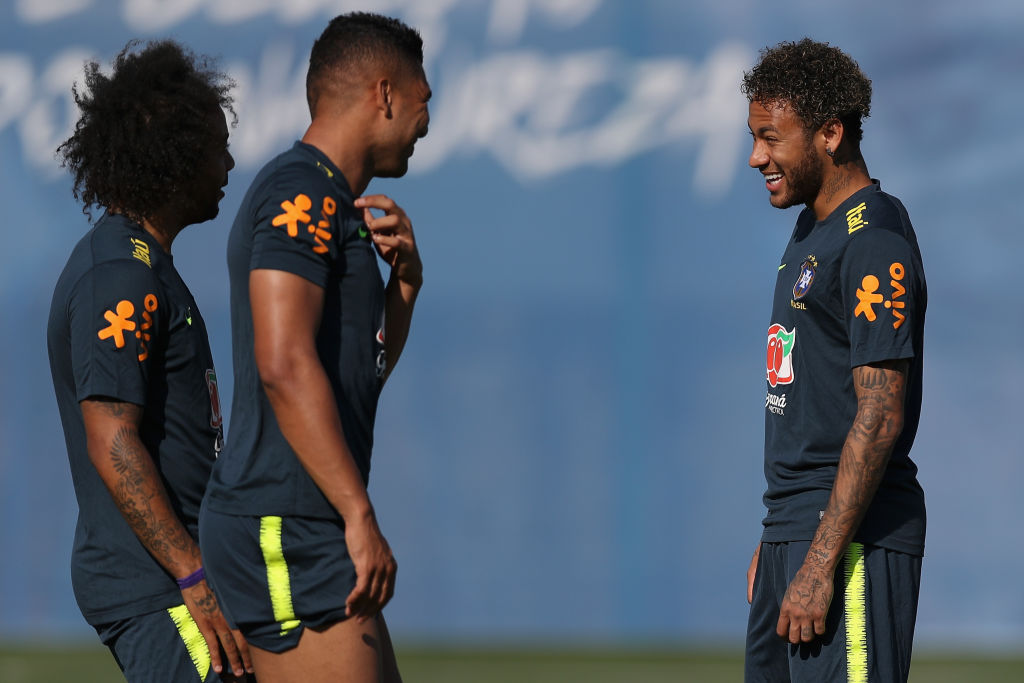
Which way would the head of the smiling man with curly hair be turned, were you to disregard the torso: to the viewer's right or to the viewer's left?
to the viewer's left

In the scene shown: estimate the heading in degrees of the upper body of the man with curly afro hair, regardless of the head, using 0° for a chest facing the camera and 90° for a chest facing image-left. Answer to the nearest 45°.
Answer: approximately 270°

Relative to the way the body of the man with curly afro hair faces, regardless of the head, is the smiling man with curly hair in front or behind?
in front

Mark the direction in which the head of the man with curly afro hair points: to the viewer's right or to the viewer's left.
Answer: to the viewer's right
